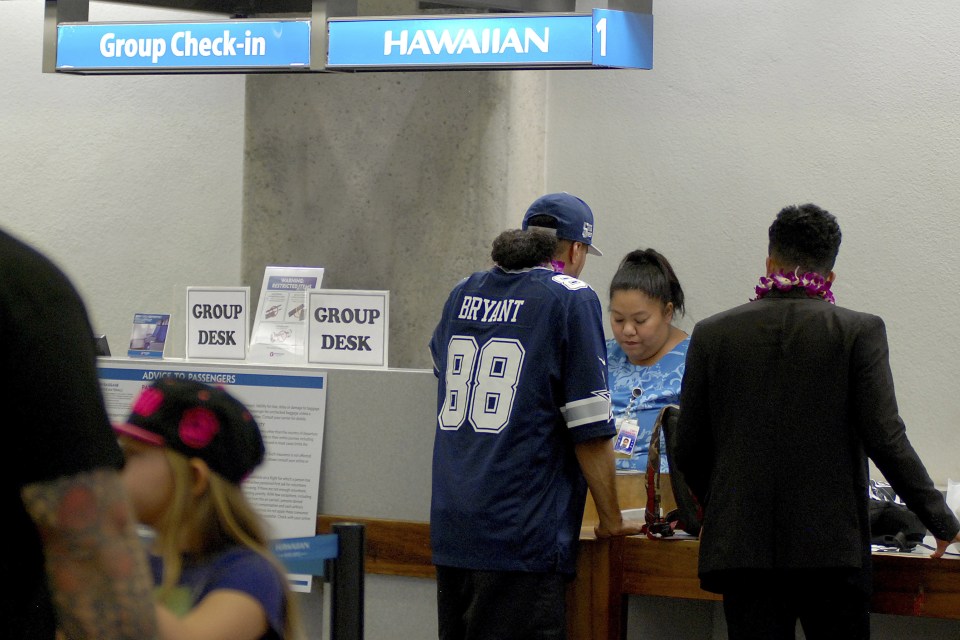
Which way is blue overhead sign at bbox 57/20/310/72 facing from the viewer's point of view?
toward the camera

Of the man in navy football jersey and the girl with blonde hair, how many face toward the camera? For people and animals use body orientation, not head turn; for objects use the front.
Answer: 0

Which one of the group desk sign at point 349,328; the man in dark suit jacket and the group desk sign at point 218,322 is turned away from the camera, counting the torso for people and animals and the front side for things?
the man in dark suit jacket

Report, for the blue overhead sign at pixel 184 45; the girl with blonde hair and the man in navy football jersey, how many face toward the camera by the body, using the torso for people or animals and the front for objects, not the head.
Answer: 1

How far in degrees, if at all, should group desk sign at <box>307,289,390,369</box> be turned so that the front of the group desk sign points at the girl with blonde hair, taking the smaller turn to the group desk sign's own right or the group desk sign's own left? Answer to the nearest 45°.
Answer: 0° — it already faces them

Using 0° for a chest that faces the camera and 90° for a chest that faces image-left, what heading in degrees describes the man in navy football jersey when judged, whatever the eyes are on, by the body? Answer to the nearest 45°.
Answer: approximately 225°

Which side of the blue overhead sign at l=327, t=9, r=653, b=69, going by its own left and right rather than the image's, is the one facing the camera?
front

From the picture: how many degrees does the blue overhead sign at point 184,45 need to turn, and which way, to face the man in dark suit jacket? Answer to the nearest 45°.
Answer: approximately 45° to its left

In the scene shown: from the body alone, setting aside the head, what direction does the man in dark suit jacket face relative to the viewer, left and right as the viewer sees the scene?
facing away from the viewer

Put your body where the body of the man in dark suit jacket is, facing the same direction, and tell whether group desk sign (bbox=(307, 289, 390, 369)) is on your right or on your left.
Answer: on your left

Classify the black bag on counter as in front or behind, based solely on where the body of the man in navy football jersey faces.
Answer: in front

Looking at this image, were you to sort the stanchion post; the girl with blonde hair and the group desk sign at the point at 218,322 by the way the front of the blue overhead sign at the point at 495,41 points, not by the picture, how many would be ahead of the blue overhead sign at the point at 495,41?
2
